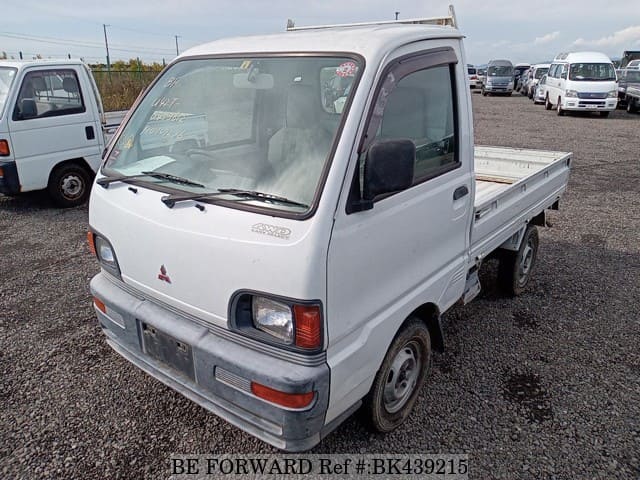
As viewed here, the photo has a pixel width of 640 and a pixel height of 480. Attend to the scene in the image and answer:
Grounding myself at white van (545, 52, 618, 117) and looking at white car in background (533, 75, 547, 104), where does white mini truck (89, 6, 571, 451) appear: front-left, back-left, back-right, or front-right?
back-left

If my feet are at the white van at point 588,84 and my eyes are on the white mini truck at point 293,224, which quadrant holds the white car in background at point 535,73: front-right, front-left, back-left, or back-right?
back-right

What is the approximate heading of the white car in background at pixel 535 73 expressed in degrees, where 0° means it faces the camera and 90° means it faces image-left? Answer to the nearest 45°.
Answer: approximately 45°

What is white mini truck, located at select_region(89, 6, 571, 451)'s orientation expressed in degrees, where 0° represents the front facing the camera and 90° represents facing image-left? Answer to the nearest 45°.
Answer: approximately 45°

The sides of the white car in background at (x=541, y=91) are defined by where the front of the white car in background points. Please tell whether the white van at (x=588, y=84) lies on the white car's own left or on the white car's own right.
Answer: on the white car's own left

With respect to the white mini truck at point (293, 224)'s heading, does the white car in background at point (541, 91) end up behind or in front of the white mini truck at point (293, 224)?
behind
